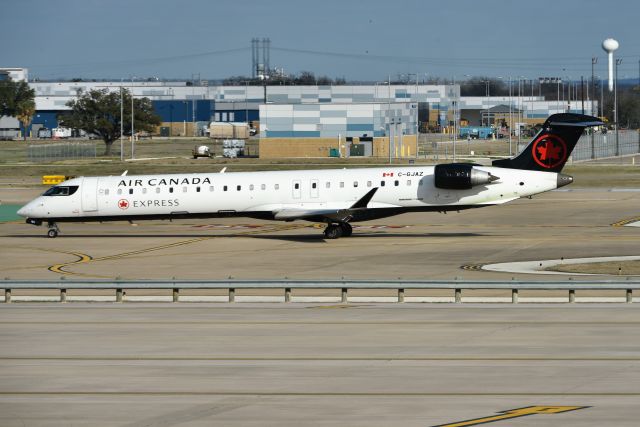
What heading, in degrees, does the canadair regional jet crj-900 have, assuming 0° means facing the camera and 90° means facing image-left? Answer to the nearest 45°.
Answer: approximately 90°

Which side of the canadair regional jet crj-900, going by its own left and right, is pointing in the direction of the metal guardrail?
left
